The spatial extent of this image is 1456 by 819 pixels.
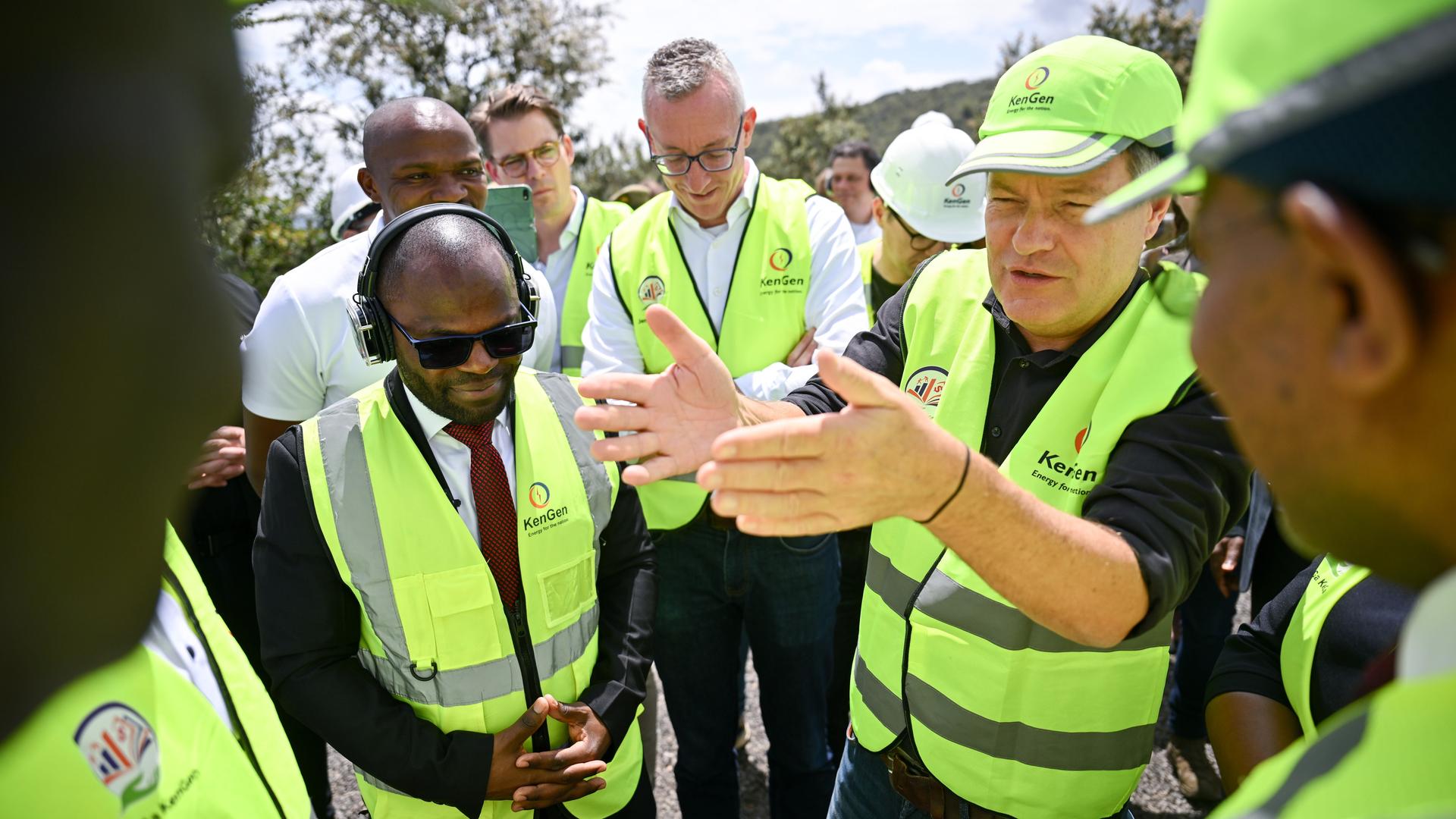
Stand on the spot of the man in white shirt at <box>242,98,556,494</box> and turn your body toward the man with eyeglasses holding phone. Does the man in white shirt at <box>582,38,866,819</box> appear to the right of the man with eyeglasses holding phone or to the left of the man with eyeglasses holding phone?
right

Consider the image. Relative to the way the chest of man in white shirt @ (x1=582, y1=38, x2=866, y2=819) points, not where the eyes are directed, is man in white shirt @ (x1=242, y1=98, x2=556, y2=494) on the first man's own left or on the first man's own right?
on the first man's own right

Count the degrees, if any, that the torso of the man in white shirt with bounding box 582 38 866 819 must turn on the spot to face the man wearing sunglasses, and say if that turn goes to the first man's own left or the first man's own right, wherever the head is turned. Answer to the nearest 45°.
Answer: approximately 45° to the first man's own right

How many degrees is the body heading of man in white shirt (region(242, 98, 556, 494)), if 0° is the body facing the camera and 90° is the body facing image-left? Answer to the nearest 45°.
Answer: approximately 315°

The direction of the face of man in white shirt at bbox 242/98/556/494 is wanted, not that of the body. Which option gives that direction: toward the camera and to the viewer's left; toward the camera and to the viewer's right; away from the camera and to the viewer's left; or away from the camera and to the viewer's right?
toward the camera and to the viewer's right

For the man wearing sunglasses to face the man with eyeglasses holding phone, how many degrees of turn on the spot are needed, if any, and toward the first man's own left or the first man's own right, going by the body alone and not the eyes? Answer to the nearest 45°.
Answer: approximately 135° to the first man's own left

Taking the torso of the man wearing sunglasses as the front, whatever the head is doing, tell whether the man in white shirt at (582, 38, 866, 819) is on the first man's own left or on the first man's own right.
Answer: on the first man's own left

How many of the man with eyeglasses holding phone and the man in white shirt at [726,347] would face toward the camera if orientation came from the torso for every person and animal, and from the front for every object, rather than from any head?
2

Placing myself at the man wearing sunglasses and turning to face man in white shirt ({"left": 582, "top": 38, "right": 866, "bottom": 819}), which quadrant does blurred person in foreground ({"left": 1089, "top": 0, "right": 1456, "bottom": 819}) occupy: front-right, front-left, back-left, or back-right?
back-right

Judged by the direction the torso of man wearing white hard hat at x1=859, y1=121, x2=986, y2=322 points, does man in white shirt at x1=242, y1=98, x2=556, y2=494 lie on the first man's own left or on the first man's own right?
on the first man's own right

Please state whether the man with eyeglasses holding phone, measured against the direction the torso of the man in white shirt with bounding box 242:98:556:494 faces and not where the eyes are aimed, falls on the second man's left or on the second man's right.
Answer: on the second man's left
